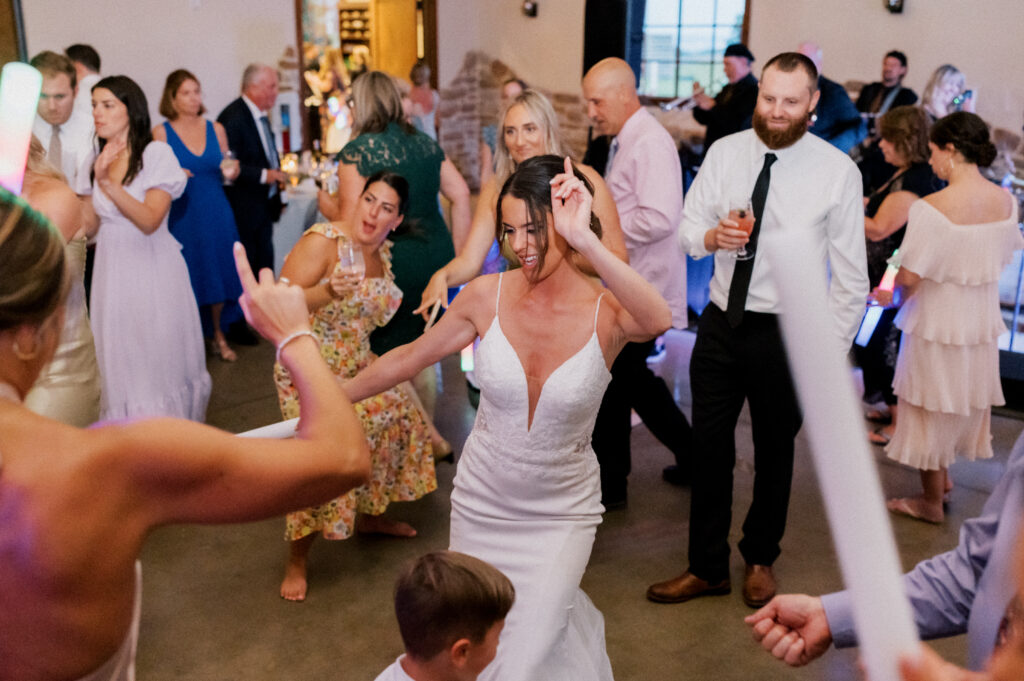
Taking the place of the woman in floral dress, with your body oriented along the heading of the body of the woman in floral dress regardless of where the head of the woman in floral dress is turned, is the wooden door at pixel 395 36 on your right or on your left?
on your left

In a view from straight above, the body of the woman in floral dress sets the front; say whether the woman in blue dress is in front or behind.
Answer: behind

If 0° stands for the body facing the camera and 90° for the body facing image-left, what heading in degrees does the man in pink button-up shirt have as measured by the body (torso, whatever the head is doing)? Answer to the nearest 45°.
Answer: approximately 90°

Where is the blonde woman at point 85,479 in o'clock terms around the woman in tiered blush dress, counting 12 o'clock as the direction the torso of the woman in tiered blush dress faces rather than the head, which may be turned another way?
The blonde woman is roughly at 8 o'clock from the woman in tiered blush dress.

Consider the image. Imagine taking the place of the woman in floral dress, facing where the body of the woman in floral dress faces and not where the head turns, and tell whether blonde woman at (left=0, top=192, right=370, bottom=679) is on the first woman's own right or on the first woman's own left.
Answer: on the first woman's own right

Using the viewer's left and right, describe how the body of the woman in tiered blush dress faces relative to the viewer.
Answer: facing away from the viewer and to the left of the viewer

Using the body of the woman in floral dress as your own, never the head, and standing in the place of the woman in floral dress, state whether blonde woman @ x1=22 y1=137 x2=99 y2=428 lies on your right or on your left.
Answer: on your right

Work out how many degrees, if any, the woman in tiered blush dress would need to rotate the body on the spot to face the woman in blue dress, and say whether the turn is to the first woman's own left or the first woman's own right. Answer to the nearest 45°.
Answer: approximately 45° to the first woman's own left

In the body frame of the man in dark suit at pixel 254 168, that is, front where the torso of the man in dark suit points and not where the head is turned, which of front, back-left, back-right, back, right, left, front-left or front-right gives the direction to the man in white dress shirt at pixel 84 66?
back-right

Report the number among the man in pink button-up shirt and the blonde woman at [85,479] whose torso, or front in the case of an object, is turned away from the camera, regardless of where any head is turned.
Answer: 1

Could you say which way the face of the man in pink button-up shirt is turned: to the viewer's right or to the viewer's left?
to the viewer's left

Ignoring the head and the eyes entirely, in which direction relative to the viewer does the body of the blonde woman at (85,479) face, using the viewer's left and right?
facing away from the viewer

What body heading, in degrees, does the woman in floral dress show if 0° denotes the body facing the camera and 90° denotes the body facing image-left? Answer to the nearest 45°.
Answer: approximately 315°

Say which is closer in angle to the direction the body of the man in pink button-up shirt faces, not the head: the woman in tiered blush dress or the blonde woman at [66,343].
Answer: the blonde woman

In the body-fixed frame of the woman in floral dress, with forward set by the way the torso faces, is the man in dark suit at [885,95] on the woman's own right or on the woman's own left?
on the woman's own left

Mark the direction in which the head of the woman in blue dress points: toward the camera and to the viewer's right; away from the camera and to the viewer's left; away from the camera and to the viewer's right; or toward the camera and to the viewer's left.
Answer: toward the camera and to the viewer's right
